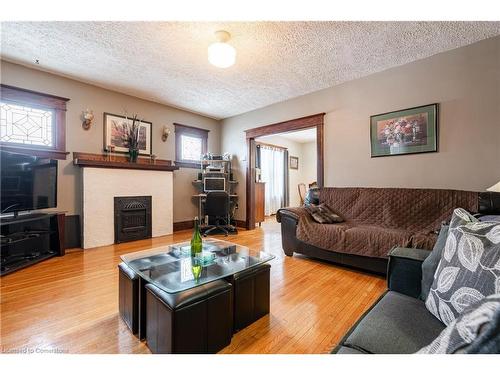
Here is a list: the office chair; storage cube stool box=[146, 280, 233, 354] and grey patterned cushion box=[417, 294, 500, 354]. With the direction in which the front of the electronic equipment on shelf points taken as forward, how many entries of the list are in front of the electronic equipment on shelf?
3

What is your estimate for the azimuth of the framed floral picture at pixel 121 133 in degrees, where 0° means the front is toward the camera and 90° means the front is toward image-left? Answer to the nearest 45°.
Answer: approximately 315°

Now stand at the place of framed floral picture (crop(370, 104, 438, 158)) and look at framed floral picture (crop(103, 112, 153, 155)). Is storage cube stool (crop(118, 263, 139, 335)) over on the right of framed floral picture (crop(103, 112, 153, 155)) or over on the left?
left

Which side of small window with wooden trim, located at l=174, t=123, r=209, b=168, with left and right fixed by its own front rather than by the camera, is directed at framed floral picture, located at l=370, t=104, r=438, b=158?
front

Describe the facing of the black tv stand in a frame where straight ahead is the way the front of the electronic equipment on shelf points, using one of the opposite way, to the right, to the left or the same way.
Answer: to the left

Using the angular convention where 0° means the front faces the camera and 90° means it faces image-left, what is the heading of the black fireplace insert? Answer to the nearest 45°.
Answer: approximately 315°

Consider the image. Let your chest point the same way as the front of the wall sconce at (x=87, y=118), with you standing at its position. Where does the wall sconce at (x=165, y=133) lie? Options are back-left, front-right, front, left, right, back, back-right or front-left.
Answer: front-left

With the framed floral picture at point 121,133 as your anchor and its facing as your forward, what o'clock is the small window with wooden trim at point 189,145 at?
The small window with wooden trim is roughly at 10 o'clock from the framed floral picture.

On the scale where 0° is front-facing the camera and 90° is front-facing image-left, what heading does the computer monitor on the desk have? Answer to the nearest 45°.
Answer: approximately 0°

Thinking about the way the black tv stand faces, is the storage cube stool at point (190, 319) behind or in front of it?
in front
